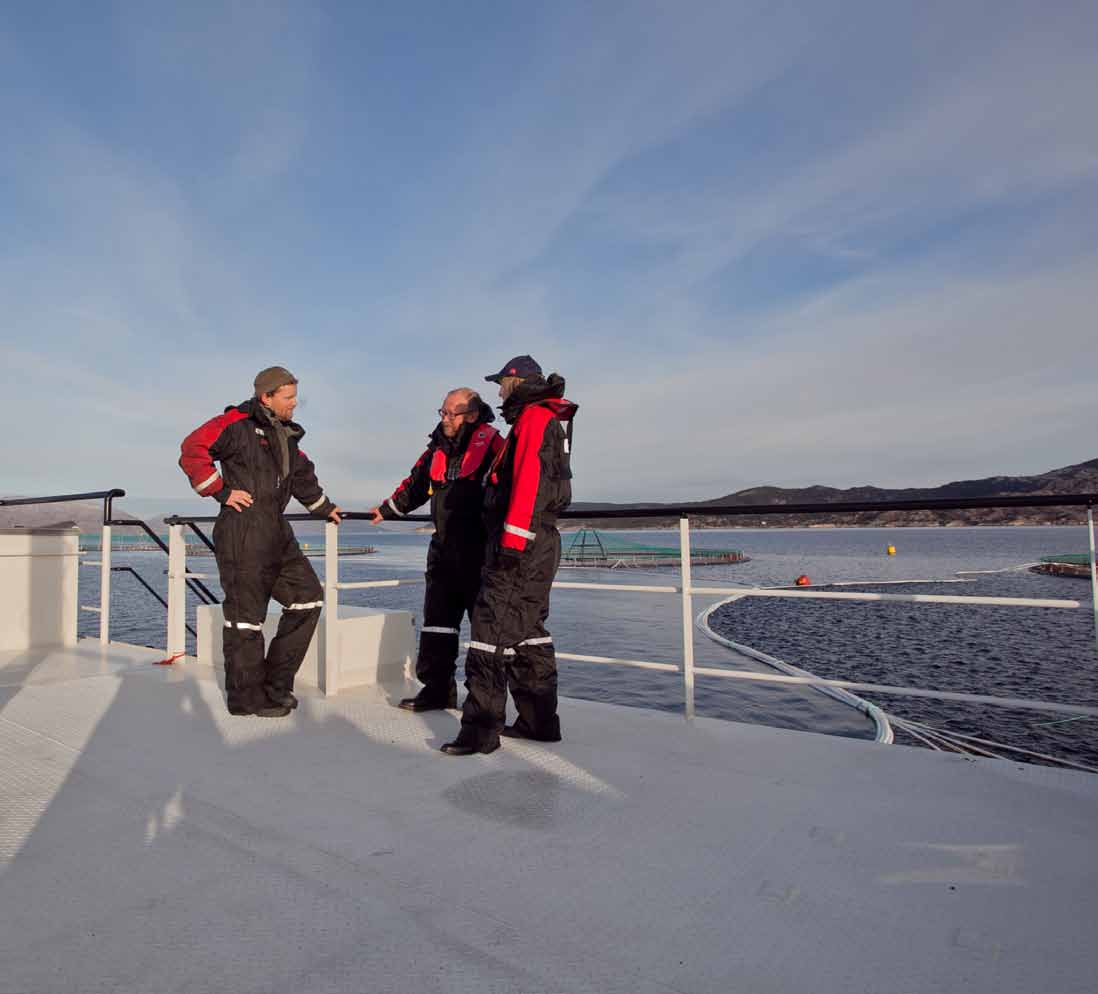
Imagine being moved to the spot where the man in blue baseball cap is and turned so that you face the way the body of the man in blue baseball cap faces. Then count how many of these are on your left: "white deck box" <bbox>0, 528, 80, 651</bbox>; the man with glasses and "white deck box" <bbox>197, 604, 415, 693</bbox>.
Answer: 0

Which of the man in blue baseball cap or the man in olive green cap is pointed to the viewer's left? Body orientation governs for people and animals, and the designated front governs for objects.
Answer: the man in blue baseball cap

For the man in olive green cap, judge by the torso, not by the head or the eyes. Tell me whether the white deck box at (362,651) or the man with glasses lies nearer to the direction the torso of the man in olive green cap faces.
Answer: the man with glasses

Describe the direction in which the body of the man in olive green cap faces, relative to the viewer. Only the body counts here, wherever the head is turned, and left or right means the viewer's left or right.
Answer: facing the viewer and to the right of the viewer

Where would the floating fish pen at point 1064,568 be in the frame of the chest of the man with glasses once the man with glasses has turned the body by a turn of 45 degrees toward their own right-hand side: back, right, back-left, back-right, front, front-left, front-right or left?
back-right

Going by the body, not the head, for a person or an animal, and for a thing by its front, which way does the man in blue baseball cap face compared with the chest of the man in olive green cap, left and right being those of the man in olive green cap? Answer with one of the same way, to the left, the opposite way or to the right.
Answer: the opposite way

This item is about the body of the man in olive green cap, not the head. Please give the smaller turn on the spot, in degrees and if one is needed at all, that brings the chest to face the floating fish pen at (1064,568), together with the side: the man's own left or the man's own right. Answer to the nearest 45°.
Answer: approximately 90° to the man's own left

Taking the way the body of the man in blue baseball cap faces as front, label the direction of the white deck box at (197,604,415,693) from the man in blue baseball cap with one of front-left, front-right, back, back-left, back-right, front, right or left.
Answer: front-right

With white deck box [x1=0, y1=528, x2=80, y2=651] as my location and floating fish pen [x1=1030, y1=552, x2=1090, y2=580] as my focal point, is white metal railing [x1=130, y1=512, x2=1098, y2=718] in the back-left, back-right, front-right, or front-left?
front-right

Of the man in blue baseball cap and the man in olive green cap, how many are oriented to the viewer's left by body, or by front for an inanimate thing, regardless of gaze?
1

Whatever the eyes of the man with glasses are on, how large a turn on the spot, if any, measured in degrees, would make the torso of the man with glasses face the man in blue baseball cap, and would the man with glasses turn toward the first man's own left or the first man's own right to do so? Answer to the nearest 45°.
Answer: approximately 90° to the first man's own left

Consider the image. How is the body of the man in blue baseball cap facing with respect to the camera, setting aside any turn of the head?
to the viewer's left

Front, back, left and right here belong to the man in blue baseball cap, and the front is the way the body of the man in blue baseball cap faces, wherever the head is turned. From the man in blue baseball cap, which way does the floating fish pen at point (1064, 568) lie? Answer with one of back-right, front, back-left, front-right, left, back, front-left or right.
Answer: back-right

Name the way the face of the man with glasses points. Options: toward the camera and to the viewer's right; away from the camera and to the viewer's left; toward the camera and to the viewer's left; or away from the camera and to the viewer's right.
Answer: toward the camera and to the viewer's left

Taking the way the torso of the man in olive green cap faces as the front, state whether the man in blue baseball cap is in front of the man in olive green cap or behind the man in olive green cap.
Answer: in front

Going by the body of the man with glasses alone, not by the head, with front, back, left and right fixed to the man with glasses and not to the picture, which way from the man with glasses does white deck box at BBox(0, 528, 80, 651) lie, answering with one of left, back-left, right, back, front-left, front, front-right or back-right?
right
